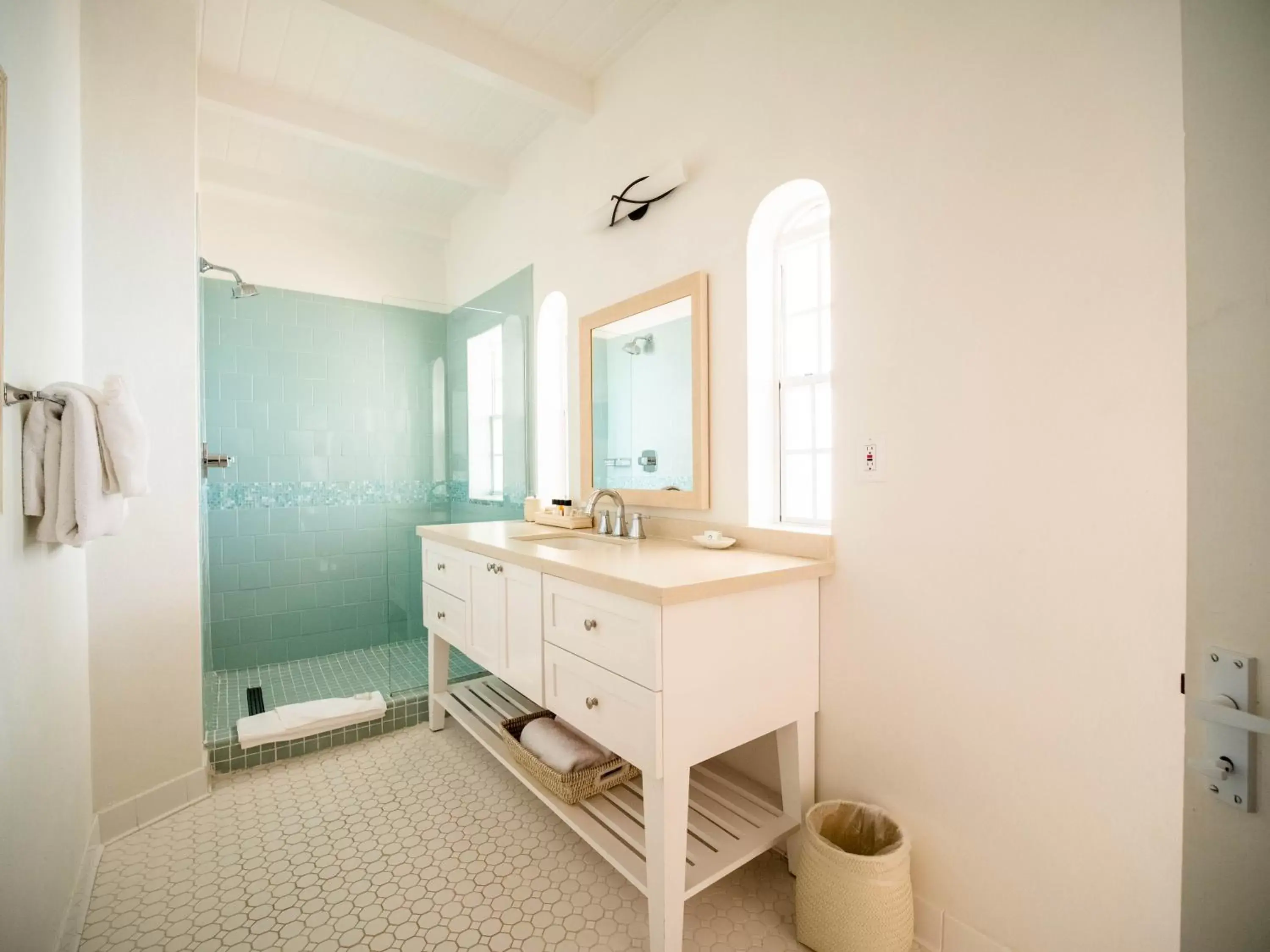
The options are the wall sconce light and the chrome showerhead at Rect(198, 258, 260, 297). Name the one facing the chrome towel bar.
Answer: the wall sconce light

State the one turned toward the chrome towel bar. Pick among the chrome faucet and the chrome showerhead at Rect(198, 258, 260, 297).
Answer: the chrome faucet

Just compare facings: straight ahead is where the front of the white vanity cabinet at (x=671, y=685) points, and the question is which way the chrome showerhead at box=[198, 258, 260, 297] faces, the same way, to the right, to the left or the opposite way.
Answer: the opposite way

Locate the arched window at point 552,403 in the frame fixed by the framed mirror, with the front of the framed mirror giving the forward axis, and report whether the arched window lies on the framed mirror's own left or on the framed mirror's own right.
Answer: on the framed mirror's own right

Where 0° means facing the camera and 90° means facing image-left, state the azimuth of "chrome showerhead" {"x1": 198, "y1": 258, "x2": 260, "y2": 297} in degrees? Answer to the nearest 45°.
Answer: approximately 270°

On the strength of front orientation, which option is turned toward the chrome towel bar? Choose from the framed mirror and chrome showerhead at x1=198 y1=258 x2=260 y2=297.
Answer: the framed mirror

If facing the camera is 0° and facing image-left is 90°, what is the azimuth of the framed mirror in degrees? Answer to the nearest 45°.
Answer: approximately 45°

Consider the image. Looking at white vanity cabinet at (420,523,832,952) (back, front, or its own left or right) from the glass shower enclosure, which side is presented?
right

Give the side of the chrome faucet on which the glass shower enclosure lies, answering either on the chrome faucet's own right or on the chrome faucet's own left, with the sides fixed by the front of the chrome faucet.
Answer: on the chrome faucet's own right

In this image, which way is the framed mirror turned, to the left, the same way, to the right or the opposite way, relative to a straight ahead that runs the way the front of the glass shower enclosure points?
to the right

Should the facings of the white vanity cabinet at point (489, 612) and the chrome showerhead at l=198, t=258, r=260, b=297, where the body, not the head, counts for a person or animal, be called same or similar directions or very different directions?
very different directions

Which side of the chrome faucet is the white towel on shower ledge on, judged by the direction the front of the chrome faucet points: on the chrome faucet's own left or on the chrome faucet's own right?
on the chrome faucet's own right

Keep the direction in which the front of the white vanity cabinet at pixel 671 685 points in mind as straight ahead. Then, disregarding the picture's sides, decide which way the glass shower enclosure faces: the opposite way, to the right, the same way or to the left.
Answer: to the left
